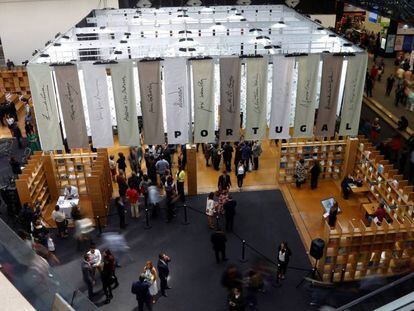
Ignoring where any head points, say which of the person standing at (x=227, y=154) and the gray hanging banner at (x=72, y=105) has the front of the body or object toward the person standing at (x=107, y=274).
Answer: the gray hanging banner

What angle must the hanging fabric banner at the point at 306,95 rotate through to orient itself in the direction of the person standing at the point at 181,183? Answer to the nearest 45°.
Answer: approximately 90° to its right

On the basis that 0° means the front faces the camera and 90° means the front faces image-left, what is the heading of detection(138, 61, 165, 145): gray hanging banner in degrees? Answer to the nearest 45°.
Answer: approximately 0°

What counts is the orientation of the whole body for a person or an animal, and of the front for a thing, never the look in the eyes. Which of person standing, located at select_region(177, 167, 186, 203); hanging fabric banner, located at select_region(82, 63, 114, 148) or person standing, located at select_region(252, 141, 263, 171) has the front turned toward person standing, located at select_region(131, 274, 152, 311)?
the hanging fabric banner

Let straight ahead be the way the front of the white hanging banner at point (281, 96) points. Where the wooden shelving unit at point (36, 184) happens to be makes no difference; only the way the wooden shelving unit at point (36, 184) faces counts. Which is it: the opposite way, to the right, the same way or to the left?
to the left
